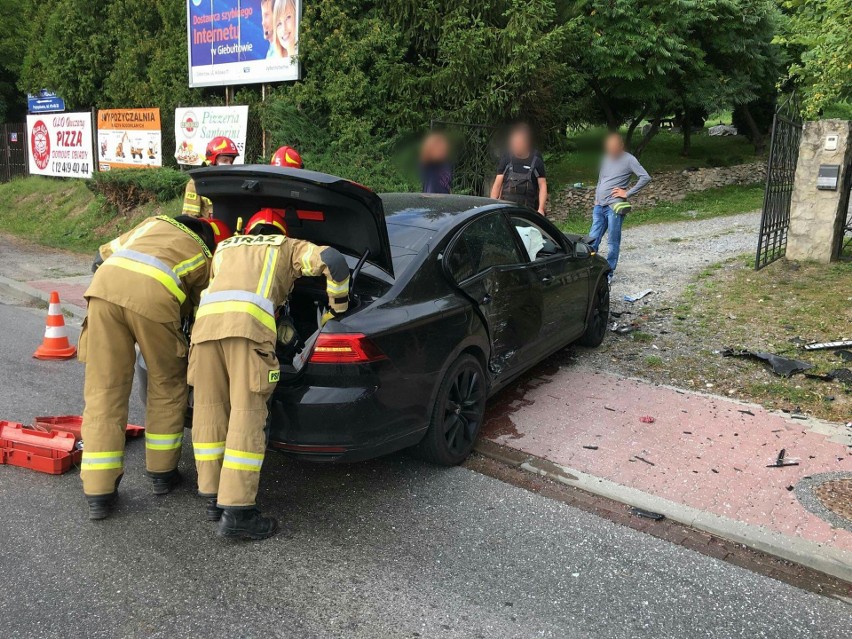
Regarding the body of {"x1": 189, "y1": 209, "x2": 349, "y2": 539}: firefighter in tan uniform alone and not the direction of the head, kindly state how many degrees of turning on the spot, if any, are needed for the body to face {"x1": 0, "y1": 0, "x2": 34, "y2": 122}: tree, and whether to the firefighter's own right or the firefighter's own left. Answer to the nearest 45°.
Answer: approximately 45° to the firefighter's own left

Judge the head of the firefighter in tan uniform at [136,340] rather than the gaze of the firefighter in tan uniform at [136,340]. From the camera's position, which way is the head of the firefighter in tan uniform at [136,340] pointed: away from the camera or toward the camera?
away from the camera

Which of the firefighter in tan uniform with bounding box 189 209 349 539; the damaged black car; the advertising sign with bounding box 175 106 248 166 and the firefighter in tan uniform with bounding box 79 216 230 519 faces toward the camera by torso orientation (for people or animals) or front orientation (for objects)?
the advertising sign

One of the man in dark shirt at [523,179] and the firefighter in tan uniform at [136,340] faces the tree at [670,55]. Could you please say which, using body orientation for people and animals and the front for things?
the firefighter in tan uniform

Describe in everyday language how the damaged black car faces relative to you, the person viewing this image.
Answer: facing away from the viewer and to the right of the viewer

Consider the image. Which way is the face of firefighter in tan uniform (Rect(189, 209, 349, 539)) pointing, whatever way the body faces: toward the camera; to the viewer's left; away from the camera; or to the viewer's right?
away from the camera

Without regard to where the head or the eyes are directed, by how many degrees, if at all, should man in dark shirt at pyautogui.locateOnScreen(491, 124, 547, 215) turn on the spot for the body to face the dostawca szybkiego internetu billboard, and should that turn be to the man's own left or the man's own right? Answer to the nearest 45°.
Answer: approximately 135° to the man's own right
